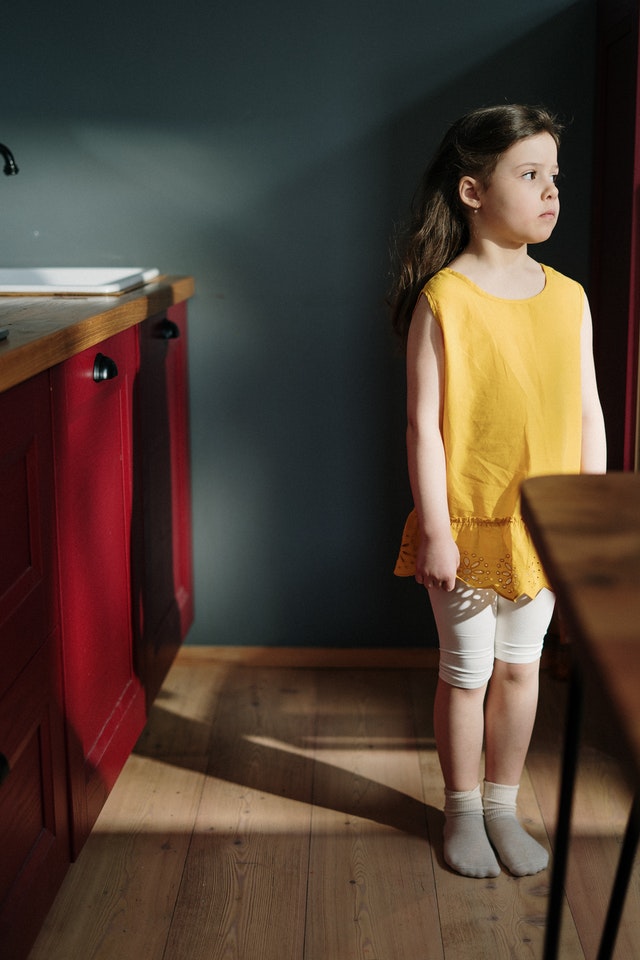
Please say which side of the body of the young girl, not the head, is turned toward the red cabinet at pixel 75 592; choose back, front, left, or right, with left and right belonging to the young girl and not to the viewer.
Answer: right

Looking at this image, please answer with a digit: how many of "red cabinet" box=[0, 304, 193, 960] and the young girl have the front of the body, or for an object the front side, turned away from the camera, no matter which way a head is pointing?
0

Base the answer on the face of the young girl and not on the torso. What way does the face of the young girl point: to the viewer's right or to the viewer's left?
to the viewer's right

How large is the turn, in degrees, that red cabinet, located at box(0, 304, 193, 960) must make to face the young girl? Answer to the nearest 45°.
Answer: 0° — it already faces them

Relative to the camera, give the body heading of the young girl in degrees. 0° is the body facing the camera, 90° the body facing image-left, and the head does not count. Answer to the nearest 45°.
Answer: approximately 315°

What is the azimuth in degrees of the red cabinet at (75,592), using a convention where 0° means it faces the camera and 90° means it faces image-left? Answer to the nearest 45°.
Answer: approximately 270°

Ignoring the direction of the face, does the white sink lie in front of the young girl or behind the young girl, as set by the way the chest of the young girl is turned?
behind
